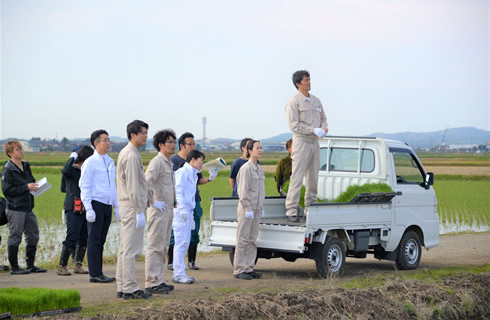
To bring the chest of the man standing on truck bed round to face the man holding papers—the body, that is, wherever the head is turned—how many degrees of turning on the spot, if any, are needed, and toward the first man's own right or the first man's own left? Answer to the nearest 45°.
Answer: approximately 135° to the first man's own right

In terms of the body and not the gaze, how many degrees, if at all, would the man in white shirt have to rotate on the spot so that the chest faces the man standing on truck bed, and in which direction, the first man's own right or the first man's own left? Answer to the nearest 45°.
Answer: approximately 45° to the first man's own left

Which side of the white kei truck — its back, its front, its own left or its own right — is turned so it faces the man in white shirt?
back

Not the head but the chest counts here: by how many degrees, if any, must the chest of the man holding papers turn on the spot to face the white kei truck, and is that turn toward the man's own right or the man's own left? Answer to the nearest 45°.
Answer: approximately 45° to the man's own left

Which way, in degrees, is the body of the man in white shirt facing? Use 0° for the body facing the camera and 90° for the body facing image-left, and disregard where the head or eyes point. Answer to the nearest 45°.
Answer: approximately 315°

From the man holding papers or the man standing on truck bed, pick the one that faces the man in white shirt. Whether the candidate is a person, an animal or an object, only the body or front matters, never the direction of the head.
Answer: the man holding papers

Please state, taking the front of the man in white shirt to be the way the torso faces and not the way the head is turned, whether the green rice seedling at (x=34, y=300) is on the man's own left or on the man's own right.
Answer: on the man's own right

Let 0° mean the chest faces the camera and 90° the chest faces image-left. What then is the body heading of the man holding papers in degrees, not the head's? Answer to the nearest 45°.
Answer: approximately 315°

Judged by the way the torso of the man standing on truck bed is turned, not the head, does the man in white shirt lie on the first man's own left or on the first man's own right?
on the first man's own right

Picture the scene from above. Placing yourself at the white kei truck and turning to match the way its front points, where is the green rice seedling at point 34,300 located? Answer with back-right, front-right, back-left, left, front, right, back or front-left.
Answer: back
